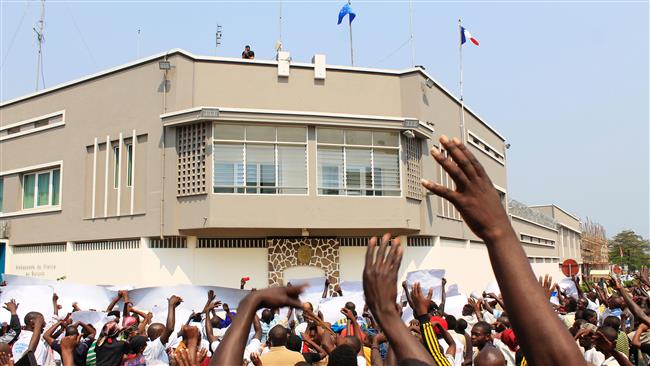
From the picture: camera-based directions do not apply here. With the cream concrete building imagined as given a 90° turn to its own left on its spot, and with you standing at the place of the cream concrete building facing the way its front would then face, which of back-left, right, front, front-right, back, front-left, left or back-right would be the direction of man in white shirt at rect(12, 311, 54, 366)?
right

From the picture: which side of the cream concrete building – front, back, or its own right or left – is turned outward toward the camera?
front

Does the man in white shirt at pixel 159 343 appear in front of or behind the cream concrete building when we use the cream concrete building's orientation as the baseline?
in front

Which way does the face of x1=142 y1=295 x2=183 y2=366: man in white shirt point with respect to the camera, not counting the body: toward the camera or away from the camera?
away from the camera
